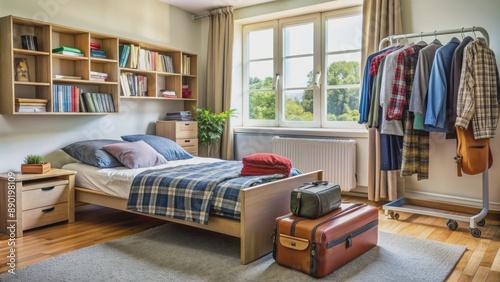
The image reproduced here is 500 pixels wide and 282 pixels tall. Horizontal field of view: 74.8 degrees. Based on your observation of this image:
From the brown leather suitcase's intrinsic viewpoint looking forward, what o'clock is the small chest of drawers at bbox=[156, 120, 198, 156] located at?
The small chest of drawers is roughly at 6 o'clock from the brown leather suitcase.

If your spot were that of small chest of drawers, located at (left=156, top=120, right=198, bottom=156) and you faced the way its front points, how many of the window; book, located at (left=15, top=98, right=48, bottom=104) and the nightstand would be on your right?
2

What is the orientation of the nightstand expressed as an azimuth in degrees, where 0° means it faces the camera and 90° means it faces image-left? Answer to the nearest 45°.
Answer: approximately 315°

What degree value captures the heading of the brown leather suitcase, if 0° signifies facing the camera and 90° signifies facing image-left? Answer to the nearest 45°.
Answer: approximately 315°

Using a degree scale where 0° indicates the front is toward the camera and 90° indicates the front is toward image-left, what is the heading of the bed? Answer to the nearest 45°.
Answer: approximately 315°

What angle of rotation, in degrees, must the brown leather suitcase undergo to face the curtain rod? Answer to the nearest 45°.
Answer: approximately 180°

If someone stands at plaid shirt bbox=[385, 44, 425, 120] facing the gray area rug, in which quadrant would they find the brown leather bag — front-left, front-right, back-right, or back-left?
back-left

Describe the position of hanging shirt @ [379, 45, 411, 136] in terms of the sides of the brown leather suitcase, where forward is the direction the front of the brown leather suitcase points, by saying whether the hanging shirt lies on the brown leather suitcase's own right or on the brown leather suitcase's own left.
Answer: on the brown leather suitcase's own left
